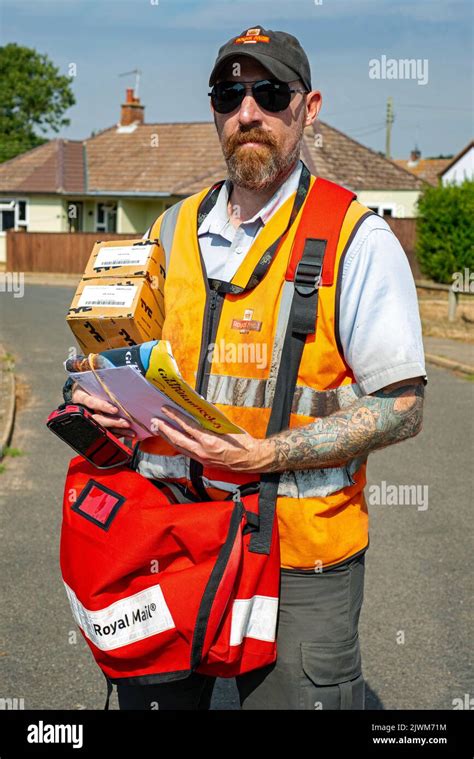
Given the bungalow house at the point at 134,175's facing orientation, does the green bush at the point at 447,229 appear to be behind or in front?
in front

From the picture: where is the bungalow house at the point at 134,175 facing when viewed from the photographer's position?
facing the viewer
